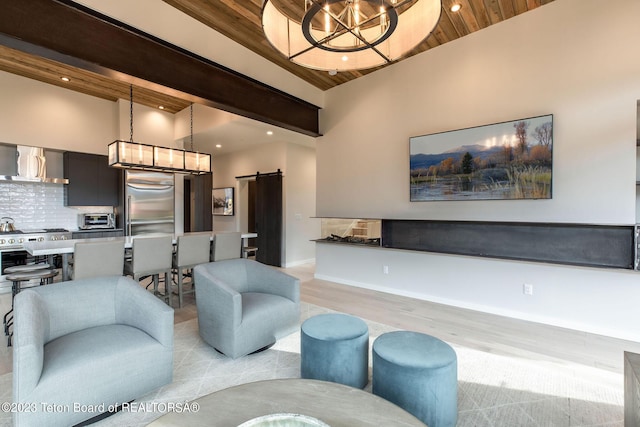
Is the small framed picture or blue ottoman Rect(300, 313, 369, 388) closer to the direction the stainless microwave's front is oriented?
the blue ottoman

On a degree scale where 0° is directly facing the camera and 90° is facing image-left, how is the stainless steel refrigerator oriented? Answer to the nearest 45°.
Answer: approximately 0°

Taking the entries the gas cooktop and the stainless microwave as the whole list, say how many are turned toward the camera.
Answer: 2

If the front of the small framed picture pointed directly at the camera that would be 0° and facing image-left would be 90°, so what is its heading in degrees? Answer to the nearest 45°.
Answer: approximately 0°

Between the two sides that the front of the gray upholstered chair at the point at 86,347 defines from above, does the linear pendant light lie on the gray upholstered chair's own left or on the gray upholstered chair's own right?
on the gray upholstered chair's own left

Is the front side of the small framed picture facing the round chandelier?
yes

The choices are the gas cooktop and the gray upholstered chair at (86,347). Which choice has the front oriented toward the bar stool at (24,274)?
the gas cooktop

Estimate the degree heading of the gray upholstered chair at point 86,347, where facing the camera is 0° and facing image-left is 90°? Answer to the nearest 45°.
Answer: approximately 315°

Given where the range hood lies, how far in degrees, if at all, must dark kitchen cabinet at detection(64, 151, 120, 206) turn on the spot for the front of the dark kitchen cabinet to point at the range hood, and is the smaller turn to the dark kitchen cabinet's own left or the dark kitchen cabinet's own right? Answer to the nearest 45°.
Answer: approximately 90° to the dark kitchen cabinet's own right
